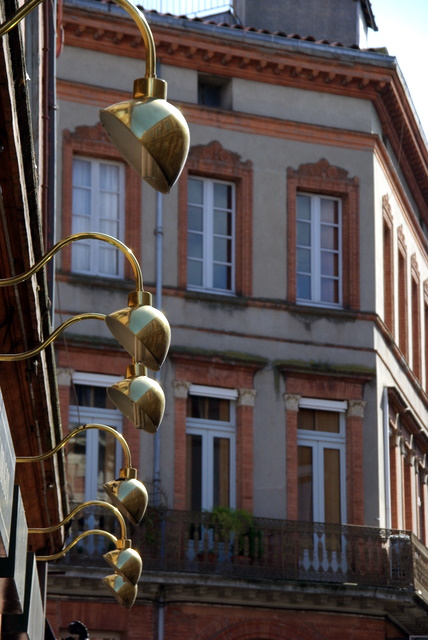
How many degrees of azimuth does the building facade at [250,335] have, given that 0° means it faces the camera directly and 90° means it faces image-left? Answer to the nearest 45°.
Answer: approximately 0°

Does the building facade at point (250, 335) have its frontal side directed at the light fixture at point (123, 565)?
yes

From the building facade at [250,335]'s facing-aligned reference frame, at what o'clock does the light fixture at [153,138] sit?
The light fixture is roughly at 12 o'clock from the building facade.
